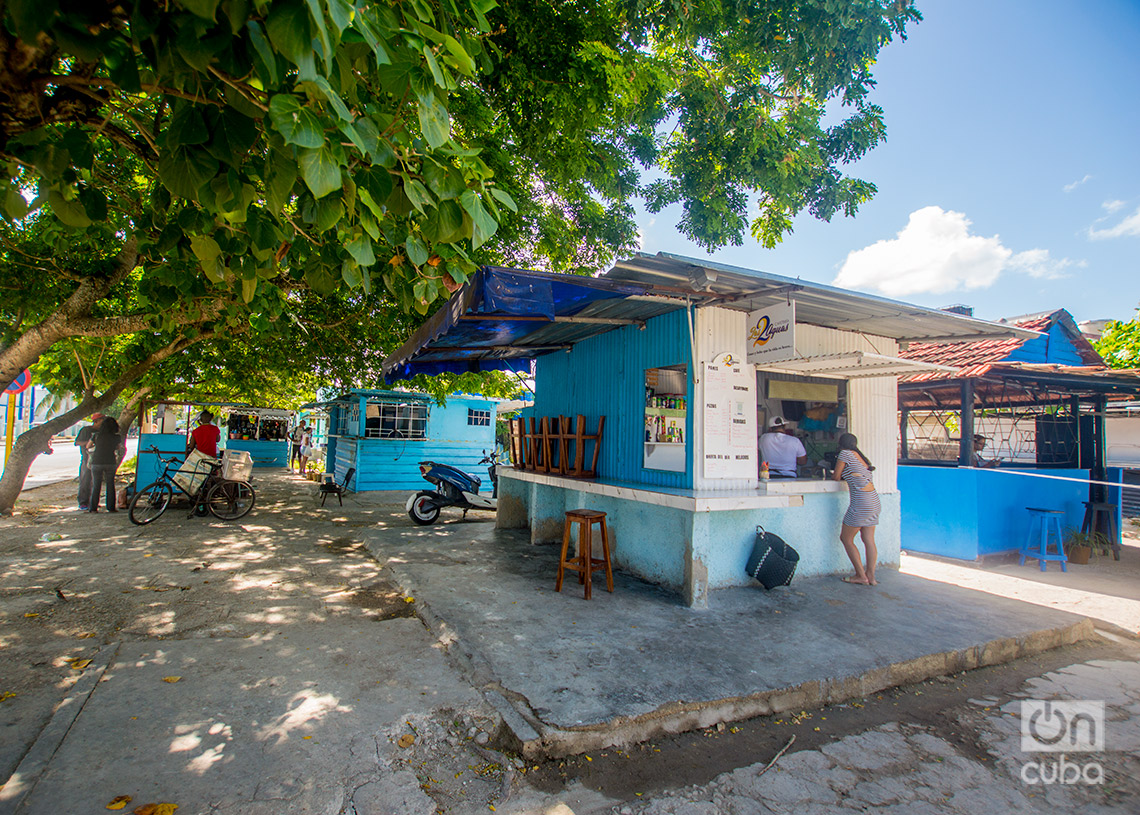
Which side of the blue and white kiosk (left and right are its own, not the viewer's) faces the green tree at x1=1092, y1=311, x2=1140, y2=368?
left

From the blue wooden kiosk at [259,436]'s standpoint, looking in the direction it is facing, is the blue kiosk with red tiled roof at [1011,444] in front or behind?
in front

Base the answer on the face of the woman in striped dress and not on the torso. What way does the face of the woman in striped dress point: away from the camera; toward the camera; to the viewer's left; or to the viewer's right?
away from the camera

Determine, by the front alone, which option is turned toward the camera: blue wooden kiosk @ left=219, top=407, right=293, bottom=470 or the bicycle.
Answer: the blue wooden kiosk

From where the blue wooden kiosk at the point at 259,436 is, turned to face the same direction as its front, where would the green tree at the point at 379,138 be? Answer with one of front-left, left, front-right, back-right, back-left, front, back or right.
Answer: front

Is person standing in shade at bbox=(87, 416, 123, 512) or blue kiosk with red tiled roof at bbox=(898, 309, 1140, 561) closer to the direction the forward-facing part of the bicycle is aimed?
the person standing in shade

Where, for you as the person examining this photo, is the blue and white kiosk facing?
facing the viewer and to the right of the viewer

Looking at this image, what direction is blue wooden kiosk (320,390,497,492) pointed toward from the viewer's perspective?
toward the camera

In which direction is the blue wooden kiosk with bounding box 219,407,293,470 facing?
toward the camera

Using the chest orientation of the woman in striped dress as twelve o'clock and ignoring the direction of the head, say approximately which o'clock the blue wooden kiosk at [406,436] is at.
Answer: The blue wooden kiosk is roughly at 11 o'clock from the woman in striped dress.

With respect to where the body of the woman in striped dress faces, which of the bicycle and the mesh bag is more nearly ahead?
the bicycle
